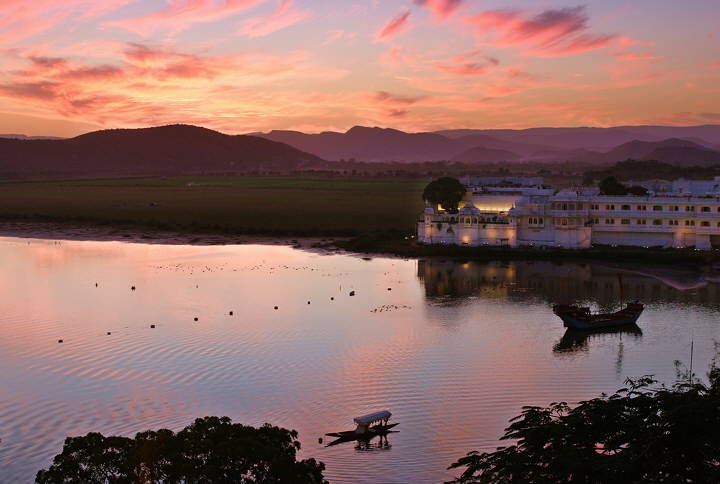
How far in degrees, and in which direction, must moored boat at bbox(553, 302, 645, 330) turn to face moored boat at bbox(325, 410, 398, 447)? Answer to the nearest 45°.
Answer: approximately 135° to its right

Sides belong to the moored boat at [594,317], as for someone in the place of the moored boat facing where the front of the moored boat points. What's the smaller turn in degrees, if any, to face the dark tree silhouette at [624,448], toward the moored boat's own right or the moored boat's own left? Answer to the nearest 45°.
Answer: approximately 90° to the moored boat's own right

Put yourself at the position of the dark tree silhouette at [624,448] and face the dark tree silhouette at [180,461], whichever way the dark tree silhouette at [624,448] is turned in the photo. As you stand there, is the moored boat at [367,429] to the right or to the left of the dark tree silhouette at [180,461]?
right

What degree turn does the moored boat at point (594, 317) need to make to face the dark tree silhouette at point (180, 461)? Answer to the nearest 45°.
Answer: approximately 135° to its right

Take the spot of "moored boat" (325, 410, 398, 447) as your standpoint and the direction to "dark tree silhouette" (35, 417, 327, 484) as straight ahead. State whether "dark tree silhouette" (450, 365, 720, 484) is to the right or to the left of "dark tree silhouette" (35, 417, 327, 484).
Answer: left

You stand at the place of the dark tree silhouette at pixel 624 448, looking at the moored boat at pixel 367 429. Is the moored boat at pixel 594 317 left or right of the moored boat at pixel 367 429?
right
